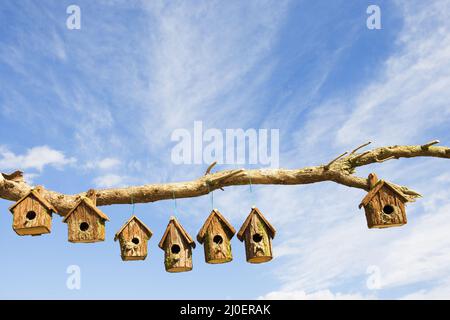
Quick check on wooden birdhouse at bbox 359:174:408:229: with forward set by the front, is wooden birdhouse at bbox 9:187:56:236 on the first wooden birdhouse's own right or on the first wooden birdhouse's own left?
on the first wooden birdhouse's own right

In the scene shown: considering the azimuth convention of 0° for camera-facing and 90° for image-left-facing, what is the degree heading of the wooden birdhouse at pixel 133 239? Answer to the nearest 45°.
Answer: approximately 0°

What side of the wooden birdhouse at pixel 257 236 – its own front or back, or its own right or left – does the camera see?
front

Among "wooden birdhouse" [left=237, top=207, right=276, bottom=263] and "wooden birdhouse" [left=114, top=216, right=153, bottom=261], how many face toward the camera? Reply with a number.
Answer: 2

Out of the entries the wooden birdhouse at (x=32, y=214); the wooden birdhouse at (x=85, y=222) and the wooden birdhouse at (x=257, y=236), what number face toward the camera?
3

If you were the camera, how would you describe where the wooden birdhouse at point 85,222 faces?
facing the viewer

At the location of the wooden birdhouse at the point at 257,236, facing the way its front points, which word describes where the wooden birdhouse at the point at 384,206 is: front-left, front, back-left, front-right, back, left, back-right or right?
left

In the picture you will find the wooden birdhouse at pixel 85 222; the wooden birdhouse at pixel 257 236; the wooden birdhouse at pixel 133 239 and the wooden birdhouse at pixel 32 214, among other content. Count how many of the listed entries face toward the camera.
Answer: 4

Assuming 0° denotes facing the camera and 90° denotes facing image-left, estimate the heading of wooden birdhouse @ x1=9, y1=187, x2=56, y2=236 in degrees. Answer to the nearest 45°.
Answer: approximately 0°

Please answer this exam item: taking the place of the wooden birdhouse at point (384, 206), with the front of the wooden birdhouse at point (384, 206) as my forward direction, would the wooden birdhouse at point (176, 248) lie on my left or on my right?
on my right

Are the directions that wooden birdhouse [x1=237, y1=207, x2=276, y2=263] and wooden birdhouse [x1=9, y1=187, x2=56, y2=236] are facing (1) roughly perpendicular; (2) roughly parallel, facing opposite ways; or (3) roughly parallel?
roughly parallel
